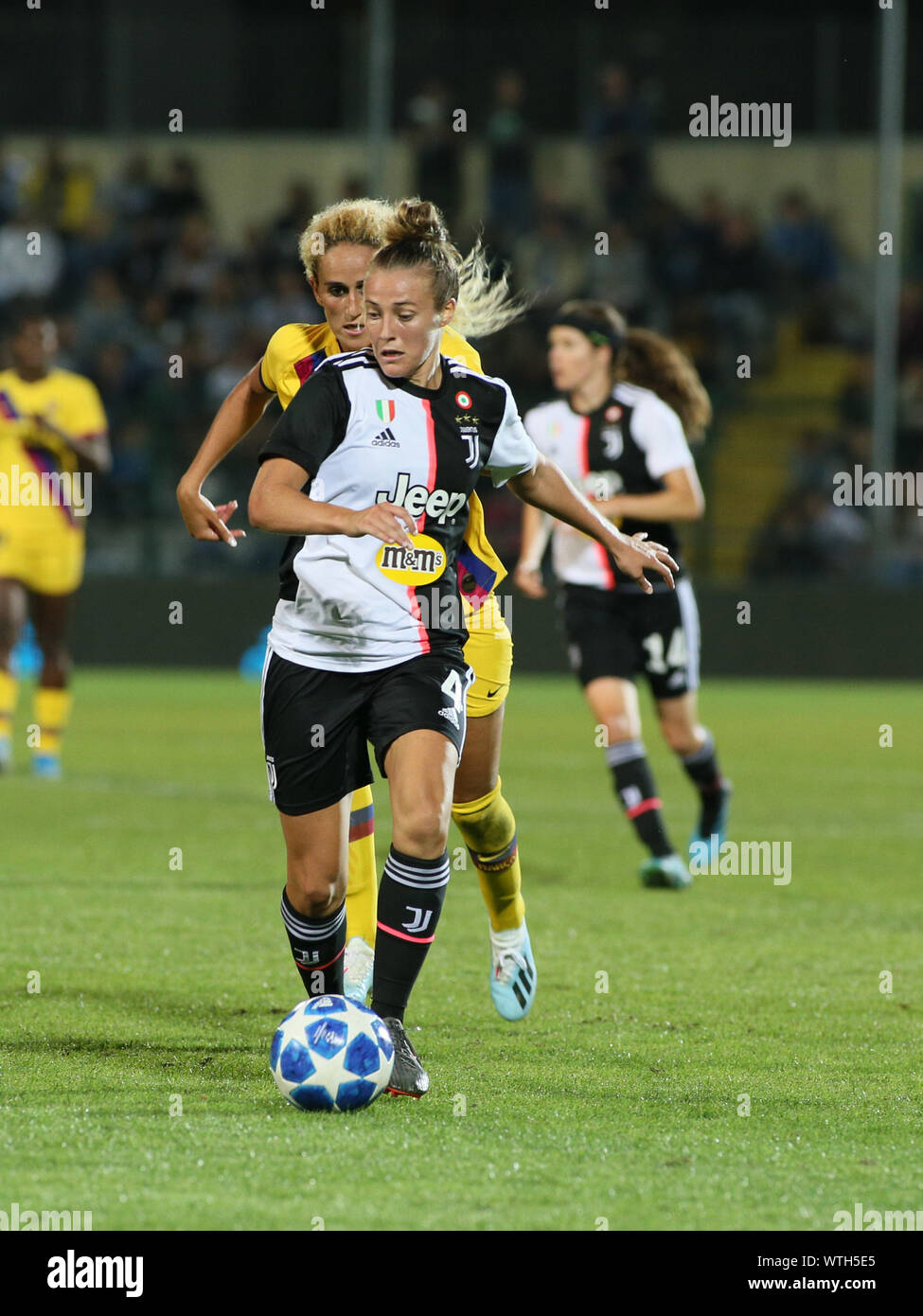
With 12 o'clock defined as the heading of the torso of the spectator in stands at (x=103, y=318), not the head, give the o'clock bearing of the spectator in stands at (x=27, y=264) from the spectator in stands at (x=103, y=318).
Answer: the spectator in stands at (x=27, y=264) is roughly at 4 o'clock from the spectator in stands at (x=103, y=318).

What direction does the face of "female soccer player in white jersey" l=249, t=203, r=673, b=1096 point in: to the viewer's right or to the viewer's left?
to the viewer's left

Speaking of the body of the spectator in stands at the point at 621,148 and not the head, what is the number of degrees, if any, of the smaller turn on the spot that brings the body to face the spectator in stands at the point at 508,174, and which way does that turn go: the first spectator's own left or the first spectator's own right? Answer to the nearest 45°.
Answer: approximately 90° to the first spectator's own right

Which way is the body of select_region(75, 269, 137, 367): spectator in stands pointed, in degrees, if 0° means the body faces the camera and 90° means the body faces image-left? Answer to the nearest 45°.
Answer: approximately 0°

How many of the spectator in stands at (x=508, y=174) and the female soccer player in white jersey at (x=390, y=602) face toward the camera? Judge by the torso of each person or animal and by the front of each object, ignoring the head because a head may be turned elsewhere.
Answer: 2

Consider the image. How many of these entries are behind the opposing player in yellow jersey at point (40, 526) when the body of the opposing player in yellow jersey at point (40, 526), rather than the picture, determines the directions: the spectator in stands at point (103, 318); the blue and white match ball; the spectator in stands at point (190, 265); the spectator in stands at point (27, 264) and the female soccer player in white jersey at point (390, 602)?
3

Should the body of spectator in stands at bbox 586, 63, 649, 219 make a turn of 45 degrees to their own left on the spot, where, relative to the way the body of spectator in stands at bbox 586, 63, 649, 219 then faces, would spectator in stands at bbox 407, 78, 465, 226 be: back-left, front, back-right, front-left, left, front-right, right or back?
back-right

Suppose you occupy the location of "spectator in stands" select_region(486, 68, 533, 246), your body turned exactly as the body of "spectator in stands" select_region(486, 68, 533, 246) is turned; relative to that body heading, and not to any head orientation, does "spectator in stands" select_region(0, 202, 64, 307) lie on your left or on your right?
on your right

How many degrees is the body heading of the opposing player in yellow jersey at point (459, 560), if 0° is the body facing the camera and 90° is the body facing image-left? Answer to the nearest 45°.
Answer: approximately 0°
